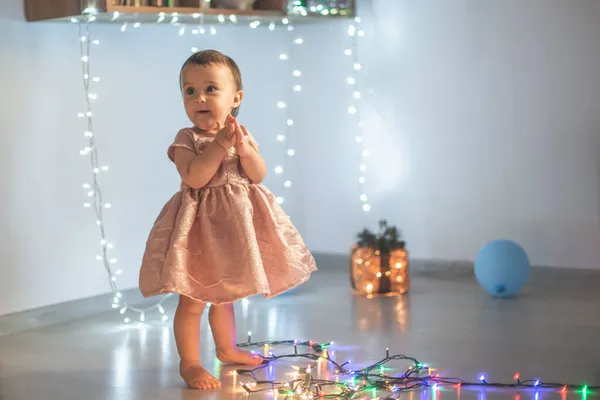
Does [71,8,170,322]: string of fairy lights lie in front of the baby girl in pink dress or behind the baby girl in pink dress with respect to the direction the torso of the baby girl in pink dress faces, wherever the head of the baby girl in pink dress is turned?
behind

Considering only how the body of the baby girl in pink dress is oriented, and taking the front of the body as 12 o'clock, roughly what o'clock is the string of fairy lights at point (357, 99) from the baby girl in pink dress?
The string of fairy lights is roughly at 8 o'clock from the baby girl in pink dress.

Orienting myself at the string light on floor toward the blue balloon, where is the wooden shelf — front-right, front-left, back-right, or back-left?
front-left

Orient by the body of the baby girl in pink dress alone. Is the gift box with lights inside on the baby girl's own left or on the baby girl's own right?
on the baby girl's own left

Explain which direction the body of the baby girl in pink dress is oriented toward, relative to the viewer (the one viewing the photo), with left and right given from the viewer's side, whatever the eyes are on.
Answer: facing the viewer and to the right of the viewer

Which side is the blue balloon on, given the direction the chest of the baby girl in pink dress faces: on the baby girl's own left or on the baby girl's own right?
on the baby girl's own left

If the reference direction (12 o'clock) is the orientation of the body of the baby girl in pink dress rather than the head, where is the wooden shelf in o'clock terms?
The wooden shelf is roughly at 7 o'clock from the baby girl in pink dress.

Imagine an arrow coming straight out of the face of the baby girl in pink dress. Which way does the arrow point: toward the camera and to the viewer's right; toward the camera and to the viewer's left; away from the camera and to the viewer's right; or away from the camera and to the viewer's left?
toward the camera and to the viewer's left
